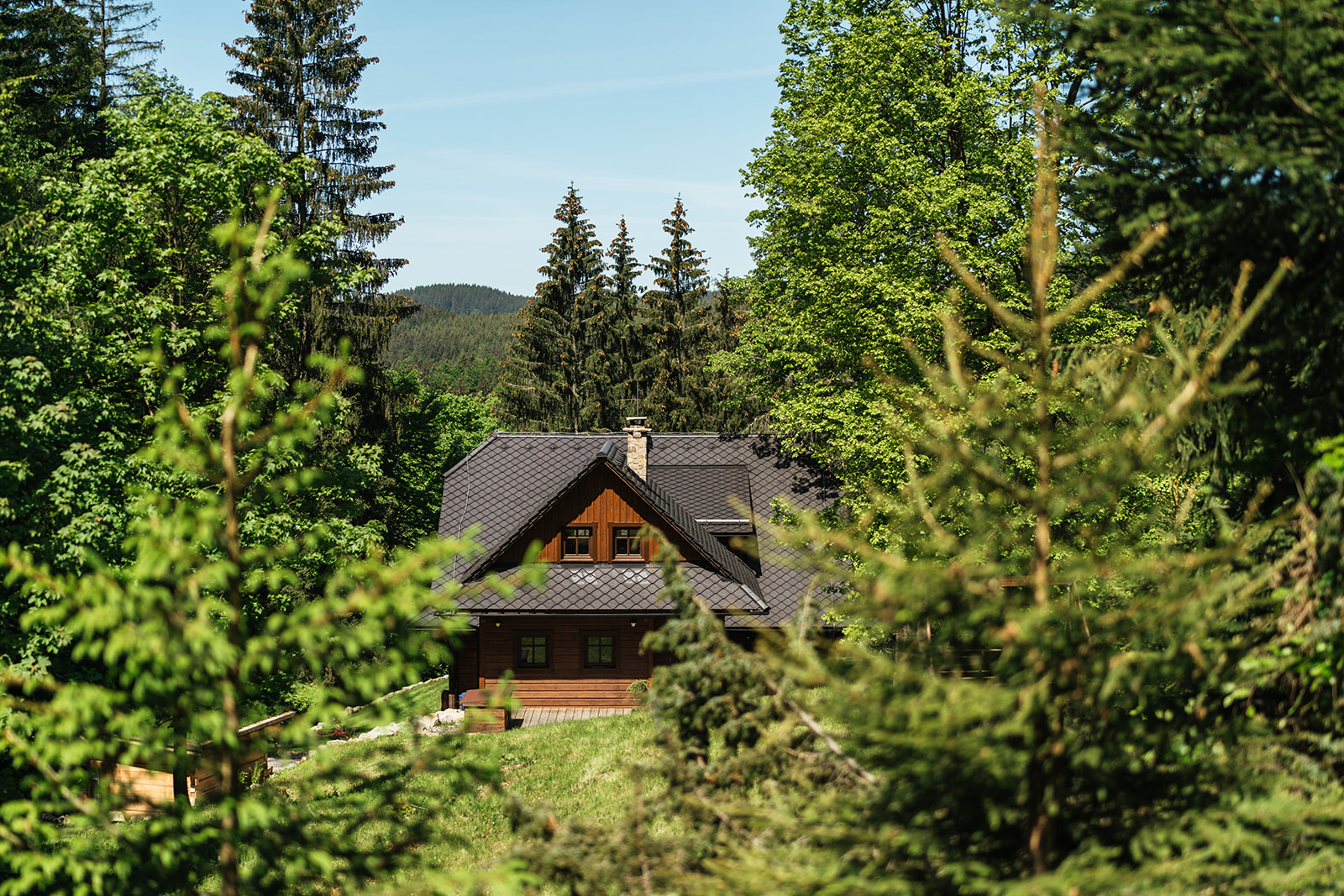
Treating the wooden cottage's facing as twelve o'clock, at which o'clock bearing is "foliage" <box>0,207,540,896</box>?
The foliage is roughly at 12 o'clock from the wooden cottage.

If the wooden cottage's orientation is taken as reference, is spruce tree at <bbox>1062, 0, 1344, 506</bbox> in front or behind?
in front

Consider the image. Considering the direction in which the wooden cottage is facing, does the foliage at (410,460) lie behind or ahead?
behind

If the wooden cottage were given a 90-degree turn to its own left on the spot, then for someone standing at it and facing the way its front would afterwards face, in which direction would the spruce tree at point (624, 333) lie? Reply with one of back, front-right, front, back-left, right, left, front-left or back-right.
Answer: left

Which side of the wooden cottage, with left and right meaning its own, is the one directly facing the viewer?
front

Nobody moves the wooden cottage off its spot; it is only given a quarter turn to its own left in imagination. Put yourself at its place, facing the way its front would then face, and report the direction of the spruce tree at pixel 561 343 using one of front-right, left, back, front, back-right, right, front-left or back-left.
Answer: left

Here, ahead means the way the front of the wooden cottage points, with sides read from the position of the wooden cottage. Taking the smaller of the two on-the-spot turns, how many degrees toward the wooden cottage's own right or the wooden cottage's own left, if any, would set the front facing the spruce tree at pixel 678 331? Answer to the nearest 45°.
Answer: approximately 180°

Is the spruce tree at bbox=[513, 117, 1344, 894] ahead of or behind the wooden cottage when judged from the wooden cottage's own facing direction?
ahead
